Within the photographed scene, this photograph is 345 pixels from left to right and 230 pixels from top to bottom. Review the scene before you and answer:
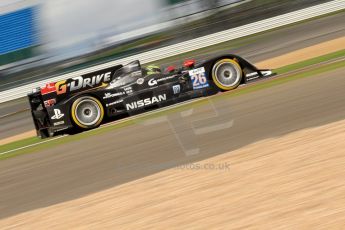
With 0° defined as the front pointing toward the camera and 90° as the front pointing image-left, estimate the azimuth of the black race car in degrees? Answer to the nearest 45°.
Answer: approximately 270°
